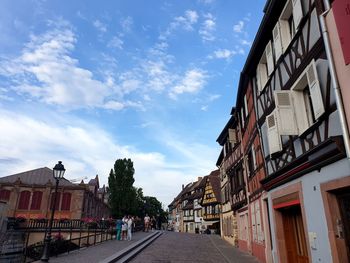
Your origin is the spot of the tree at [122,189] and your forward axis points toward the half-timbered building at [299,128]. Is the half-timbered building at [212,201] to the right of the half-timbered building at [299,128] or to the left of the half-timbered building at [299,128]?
left

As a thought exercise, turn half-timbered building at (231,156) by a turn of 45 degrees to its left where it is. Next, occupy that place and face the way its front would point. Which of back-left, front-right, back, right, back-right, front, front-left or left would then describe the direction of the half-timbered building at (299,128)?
front-left

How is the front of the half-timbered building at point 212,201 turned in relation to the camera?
facing the viewer and to the left of the viewer

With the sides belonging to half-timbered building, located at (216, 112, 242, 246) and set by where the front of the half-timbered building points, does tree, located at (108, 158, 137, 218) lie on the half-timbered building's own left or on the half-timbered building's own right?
on the half-timbered building's own right

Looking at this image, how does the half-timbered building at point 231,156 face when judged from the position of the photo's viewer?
facing to the left of the viewer

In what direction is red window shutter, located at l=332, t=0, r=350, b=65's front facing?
toward the camera

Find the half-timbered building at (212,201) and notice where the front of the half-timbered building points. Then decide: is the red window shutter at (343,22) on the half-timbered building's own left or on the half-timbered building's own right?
on the half-timbered building's own left
